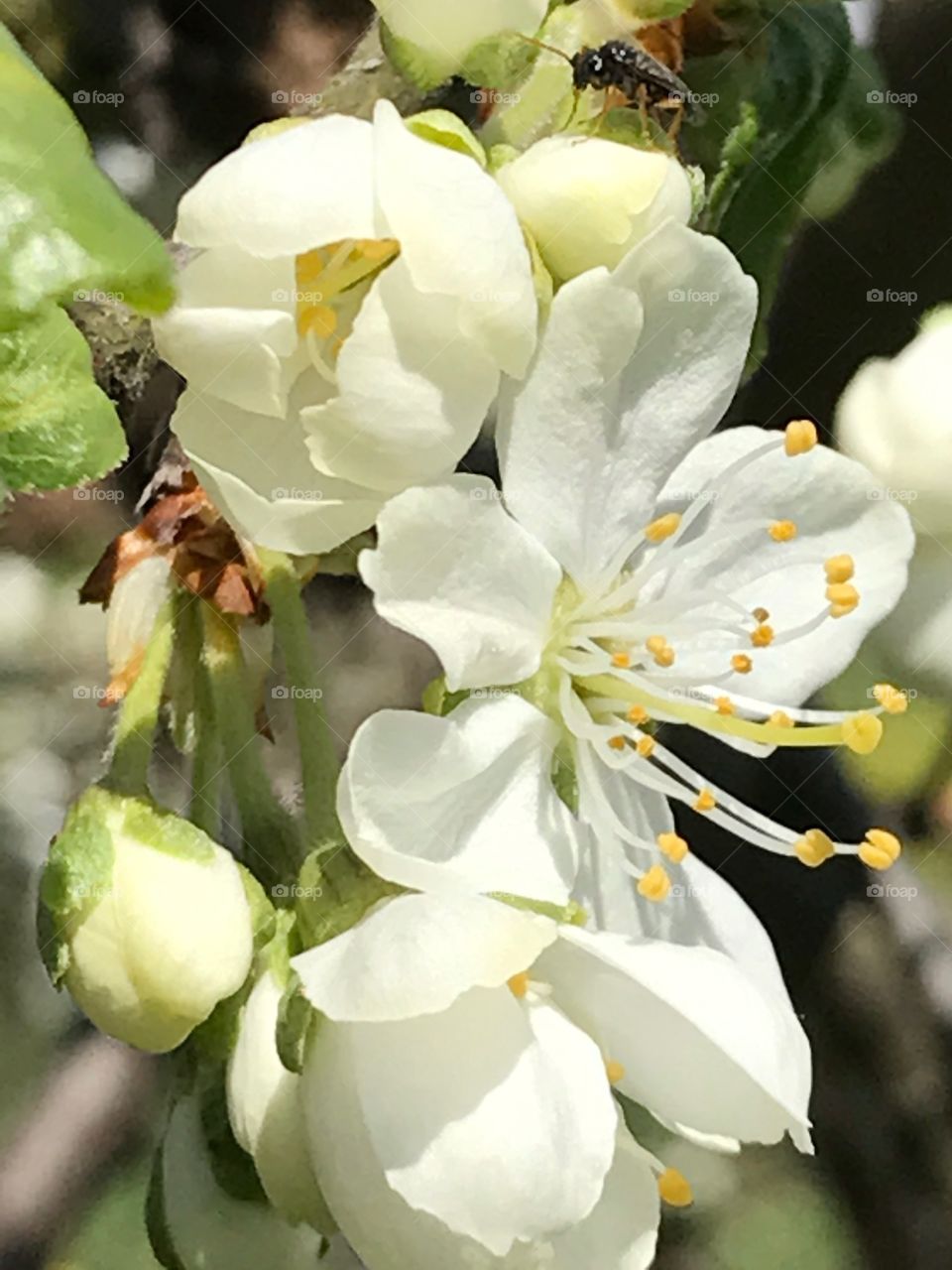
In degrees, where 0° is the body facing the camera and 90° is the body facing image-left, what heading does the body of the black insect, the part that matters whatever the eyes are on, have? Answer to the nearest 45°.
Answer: approximately 90°
